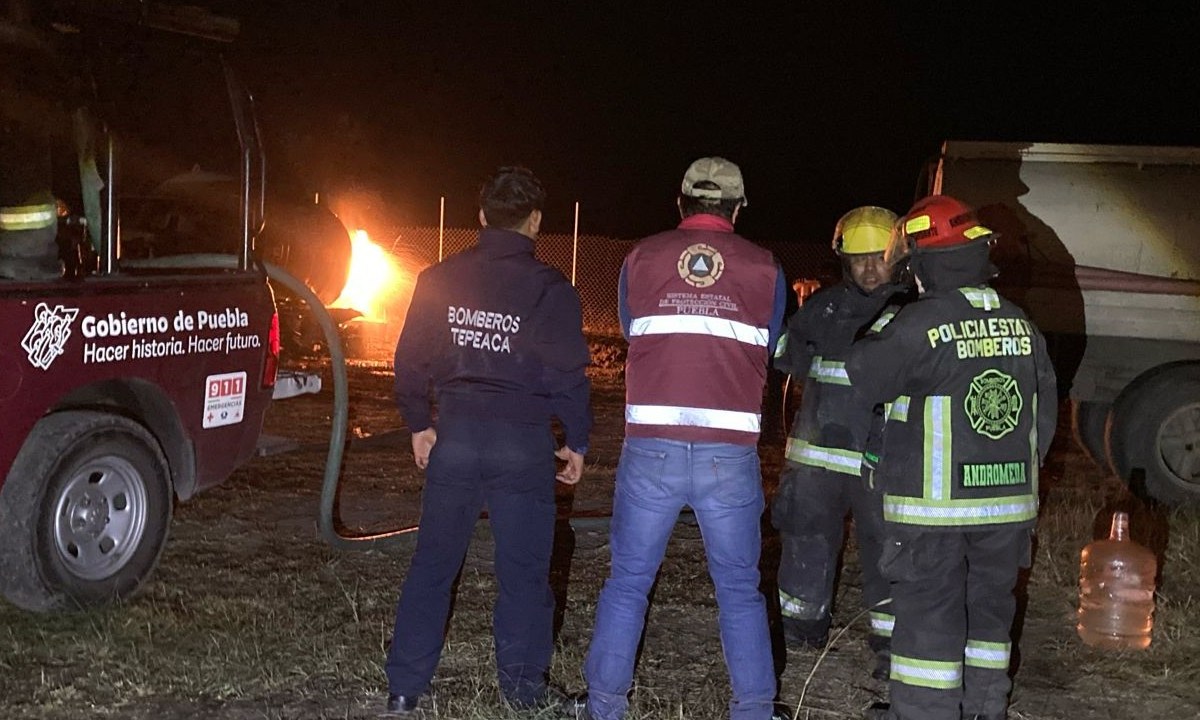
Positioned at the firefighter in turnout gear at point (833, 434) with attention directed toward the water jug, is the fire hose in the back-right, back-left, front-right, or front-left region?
back-left

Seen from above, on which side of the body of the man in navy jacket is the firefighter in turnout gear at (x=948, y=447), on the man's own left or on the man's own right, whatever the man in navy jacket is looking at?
on the man's own right

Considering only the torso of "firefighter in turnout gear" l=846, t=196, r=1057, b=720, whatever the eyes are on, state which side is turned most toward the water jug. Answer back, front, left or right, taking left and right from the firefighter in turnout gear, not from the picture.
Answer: right

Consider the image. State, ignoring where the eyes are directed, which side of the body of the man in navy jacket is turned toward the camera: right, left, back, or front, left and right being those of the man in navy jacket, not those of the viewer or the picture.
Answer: back

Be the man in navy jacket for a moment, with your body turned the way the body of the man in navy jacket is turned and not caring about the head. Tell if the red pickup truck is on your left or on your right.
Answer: on your left

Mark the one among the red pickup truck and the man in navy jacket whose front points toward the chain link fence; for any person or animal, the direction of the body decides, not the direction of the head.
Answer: the man in navy jacket

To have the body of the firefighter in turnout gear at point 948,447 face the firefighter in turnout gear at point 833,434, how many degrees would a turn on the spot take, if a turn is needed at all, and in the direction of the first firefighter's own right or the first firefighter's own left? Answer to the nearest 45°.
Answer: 0° — they already face them

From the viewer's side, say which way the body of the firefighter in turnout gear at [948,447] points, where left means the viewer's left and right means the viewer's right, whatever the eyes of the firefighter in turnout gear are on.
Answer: facing away from the viewer and to the left of the viewer

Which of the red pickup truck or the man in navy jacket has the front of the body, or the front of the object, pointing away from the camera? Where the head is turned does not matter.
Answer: the man in navy jacket

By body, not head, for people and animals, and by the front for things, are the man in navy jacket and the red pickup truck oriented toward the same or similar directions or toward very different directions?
very different directions

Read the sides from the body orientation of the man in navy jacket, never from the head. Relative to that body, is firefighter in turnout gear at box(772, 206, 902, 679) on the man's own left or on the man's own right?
on the man's own right

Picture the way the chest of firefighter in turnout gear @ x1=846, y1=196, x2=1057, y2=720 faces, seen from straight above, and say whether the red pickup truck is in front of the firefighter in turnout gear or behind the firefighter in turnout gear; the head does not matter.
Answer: in front

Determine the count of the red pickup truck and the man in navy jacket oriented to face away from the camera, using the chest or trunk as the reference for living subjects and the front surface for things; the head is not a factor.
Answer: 1

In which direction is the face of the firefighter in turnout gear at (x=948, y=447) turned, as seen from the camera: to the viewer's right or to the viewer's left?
to the viewer's left
